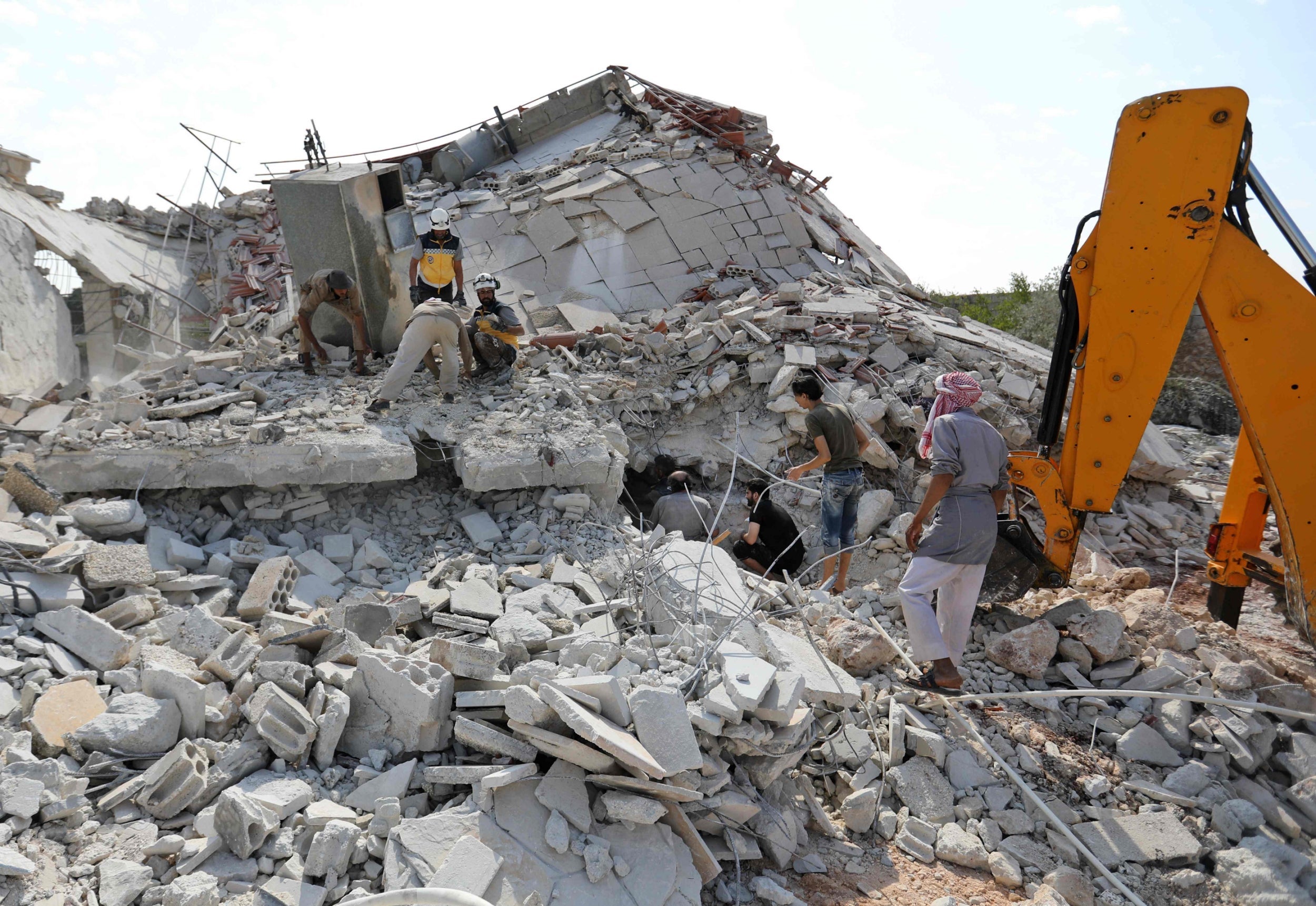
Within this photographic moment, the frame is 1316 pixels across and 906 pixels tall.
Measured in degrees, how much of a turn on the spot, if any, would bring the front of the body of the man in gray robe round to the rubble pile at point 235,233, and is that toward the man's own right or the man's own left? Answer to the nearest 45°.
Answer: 0° — they already face it

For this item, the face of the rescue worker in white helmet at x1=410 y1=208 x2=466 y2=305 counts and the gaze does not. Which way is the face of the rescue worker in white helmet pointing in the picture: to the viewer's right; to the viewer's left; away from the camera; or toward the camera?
toward the camera

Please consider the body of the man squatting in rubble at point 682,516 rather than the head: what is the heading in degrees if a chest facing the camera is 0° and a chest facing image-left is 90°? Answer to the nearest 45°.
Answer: approximately 180°

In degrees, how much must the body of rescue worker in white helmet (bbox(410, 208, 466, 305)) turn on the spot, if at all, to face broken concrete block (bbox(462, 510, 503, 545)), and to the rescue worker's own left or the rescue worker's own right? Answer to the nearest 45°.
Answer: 0° — they already face it

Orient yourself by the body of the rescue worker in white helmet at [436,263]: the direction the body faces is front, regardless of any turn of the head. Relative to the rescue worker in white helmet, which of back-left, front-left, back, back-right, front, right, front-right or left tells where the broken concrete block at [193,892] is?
front

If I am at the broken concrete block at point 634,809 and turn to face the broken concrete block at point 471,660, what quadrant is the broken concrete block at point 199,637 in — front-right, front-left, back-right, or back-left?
front-left

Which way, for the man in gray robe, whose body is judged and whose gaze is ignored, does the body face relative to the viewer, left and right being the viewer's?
facing away from the viewer and to the left of the viewer

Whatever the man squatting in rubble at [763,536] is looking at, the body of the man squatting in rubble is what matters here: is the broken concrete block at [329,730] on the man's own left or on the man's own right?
on the man's own left

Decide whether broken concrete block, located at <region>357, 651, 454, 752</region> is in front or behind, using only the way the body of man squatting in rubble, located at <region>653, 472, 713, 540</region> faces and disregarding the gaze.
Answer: behind

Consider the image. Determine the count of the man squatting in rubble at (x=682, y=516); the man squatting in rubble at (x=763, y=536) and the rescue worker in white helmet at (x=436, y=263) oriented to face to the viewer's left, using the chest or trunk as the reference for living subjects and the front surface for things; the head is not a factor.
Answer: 1

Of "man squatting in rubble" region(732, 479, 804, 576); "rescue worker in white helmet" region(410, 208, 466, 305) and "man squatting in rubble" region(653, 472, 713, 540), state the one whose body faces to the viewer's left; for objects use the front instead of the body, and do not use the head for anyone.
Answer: "man squatting in rubble" region(732, 479, 804, 576)

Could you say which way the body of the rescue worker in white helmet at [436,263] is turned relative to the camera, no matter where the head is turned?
toward the camera

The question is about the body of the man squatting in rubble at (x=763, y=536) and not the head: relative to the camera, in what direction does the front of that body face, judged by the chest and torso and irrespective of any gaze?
to the viewer's left
